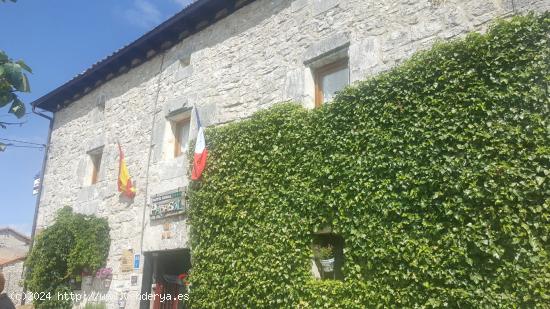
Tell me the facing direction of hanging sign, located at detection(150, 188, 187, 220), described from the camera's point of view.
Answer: facing the viewer and to the left of the viewer

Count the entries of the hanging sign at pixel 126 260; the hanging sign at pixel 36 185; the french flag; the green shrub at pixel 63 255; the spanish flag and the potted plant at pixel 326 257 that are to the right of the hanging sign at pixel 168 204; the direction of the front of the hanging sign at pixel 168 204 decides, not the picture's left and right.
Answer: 4

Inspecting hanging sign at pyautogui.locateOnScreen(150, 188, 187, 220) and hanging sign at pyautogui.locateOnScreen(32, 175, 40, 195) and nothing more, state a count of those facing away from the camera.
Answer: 0

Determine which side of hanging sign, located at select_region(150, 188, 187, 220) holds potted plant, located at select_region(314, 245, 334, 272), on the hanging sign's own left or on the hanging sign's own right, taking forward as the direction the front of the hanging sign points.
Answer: on the hanging sign's own left

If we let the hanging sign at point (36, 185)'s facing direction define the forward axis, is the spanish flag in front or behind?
in front

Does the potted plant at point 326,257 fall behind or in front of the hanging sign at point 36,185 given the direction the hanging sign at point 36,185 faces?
in front

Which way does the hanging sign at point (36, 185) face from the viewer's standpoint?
toward the camera

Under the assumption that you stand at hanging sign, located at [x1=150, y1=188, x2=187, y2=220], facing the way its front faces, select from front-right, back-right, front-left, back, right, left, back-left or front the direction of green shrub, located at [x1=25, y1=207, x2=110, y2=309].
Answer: right
